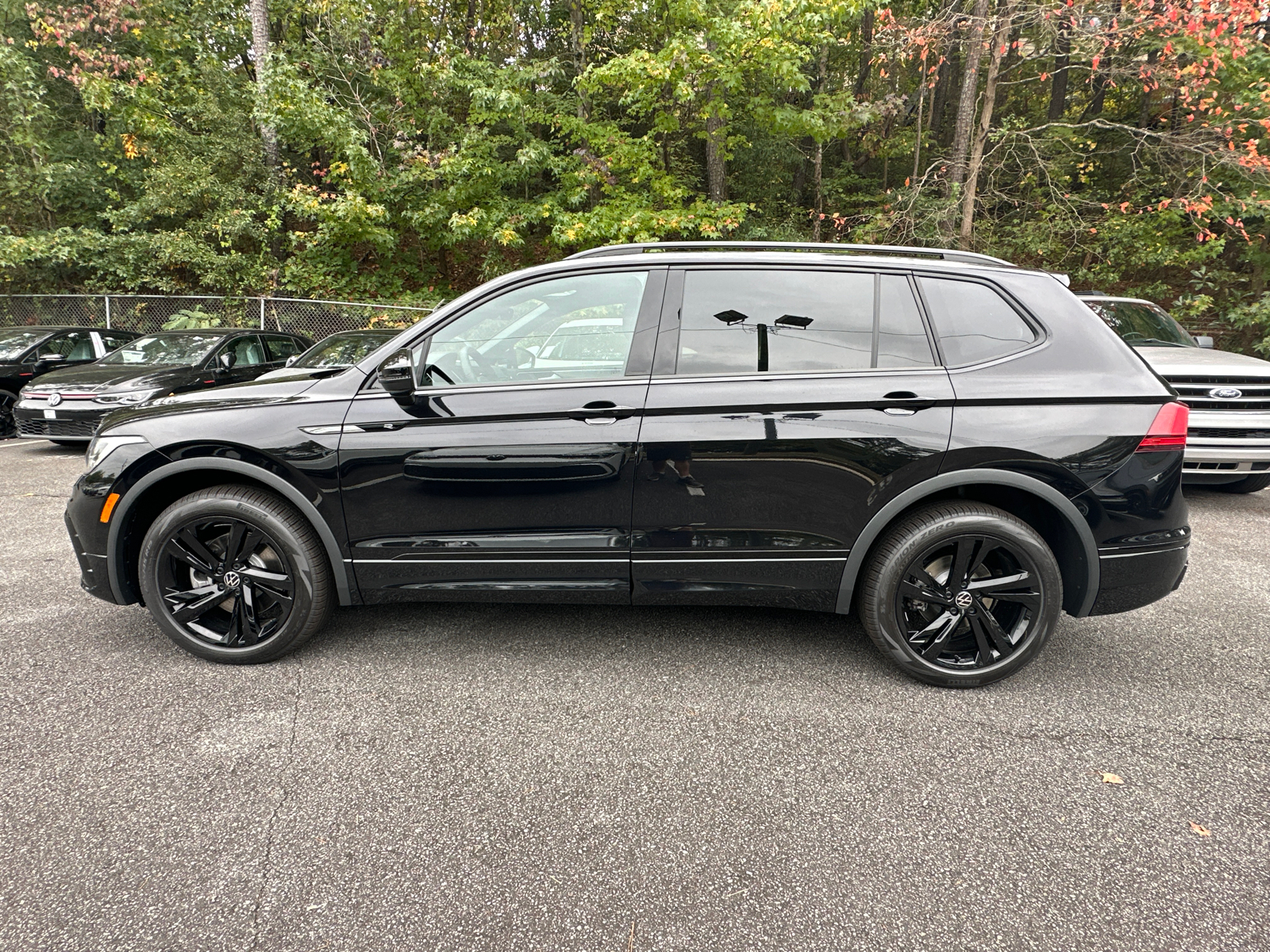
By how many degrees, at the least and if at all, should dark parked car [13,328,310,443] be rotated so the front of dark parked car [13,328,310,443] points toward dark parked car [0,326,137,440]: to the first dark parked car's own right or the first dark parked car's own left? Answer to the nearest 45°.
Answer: approximately 90° to the first dark parked car's own right

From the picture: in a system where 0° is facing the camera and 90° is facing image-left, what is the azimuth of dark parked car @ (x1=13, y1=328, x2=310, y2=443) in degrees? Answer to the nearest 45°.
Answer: approximately 45°

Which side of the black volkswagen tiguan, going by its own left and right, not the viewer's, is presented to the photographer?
left

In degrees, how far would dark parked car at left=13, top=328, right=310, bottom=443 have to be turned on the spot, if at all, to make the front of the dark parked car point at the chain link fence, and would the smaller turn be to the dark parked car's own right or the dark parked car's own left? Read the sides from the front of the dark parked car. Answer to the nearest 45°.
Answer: approximately 135° to the dark parked car's own right

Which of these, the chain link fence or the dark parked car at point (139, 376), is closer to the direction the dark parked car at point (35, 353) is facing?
the dark parked car
